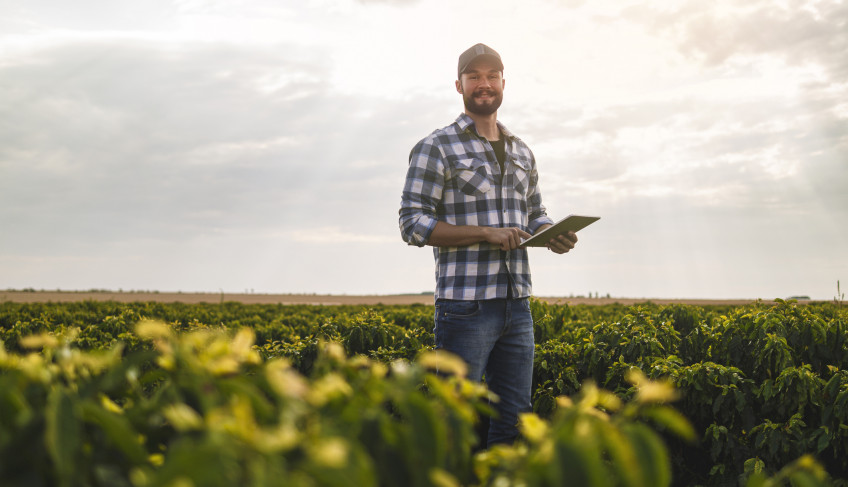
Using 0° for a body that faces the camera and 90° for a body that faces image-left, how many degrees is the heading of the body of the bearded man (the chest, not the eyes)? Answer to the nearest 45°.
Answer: approximately 315°
